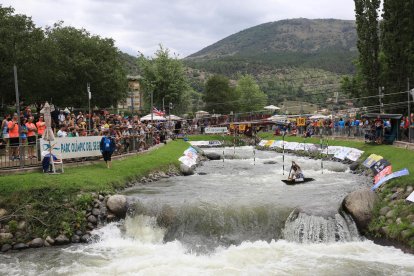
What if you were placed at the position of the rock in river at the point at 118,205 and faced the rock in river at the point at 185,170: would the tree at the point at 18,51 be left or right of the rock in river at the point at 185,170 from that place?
left

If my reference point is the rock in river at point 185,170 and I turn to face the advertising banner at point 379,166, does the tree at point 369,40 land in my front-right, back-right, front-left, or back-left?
front-left

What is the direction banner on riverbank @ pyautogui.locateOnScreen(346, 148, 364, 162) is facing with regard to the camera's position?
facing the viewer and to the left of the viewer

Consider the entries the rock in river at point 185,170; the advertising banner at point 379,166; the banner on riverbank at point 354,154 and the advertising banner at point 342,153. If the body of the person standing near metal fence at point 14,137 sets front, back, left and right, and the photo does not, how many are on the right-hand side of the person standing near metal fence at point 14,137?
0

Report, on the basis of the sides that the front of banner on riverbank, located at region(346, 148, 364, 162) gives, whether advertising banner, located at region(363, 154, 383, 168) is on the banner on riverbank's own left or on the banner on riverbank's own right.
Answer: on the banner on riverbank's own left

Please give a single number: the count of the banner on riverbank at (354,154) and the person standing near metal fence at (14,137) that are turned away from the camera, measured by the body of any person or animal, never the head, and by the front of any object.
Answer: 0

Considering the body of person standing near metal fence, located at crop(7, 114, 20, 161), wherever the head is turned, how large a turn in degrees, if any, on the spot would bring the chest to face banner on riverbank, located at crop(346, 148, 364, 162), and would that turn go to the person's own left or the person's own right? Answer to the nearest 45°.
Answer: approximately 45° to the person's own left

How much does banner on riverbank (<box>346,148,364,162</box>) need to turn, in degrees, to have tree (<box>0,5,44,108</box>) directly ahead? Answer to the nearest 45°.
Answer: approximately 45° to its right

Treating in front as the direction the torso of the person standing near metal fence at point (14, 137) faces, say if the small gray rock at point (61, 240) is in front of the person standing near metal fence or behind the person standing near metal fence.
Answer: in front

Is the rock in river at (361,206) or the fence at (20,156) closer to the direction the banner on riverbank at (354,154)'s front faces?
the fence

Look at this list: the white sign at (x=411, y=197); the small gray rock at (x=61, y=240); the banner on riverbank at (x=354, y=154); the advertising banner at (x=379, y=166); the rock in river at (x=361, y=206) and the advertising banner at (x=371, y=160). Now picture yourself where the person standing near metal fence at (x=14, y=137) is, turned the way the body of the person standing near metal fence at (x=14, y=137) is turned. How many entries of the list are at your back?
0

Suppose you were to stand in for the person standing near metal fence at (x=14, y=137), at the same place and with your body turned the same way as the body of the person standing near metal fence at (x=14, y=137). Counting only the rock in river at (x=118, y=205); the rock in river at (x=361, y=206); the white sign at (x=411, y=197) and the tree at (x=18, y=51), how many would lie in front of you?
3

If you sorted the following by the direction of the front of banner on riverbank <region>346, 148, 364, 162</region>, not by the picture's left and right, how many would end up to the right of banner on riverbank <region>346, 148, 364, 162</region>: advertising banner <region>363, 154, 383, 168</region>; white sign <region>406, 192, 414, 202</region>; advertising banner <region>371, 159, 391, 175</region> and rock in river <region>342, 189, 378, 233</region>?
0

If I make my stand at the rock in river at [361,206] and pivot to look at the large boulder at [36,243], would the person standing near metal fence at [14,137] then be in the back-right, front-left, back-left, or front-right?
front-right

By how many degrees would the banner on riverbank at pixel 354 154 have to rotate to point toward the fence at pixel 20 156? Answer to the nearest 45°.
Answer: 0° — it already faces it

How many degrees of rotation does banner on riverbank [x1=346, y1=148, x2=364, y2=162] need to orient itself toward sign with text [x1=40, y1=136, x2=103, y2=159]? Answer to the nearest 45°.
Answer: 0° — it already faces it

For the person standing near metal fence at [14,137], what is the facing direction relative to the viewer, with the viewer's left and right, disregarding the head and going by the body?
facing the viewer and to the right of the viewer
